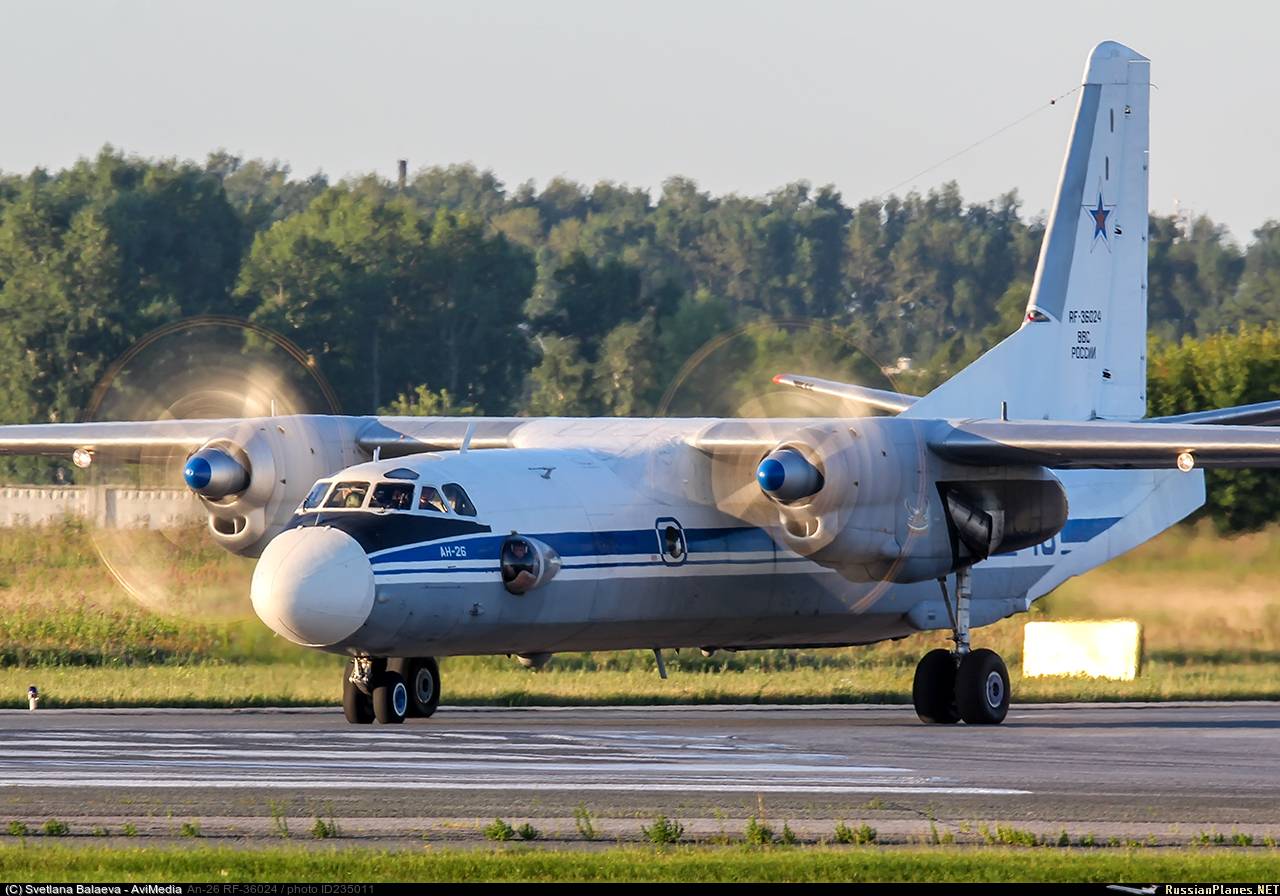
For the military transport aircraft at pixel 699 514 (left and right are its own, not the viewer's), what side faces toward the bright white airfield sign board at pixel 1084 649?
back

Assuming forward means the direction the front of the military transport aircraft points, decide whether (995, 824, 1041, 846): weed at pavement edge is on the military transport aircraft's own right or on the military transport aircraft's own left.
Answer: on the military transport aircraft's own left

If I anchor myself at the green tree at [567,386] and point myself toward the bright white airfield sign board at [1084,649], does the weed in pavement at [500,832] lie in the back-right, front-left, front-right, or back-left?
front-right

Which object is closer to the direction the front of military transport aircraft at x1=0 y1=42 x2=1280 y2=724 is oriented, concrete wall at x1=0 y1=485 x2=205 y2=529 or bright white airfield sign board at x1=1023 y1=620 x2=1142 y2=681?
the concrete wall

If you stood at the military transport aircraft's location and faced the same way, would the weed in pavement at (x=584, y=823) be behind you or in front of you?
in front

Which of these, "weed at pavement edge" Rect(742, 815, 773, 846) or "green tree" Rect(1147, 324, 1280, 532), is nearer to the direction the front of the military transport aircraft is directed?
the weed at pavement edge

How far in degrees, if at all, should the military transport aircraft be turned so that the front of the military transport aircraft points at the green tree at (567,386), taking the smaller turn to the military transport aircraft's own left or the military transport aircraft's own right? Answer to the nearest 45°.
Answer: approximately 135° to the military transport aircraft's own right

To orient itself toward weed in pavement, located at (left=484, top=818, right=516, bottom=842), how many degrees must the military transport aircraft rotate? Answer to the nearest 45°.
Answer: approximately 45° to its left

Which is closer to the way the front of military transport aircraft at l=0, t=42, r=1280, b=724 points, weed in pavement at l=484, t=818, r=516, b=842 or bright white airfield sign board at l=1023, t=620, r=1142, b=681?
the weed in pavement

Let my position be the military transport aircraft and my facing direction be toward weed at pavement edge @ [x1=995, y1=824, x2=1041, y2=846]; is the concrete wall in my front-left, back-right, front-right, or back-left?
back-right

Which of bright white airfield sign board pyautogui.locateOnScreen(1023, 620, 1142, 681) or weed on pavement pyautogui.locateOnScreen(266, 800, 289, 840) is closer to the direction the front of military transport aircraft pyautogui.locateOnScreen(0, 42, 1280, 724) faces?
the weed on pavement

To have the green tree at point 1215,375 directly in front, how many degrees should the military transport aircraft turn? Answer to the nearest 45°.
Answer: approximately 180°

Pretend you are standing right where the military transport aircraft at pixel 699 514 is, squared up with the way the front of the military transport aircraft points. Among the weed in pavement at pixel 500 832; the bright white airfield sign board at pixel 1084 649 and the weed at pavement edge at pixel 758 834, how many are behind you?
1

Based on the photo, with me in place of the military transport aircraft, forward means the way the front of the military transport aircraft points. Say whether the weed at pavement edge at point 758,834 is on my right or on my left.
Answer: on my left

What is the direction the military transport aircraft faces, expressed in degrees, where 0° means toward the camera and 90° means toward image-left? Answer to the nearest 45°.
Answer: approximately 45°
